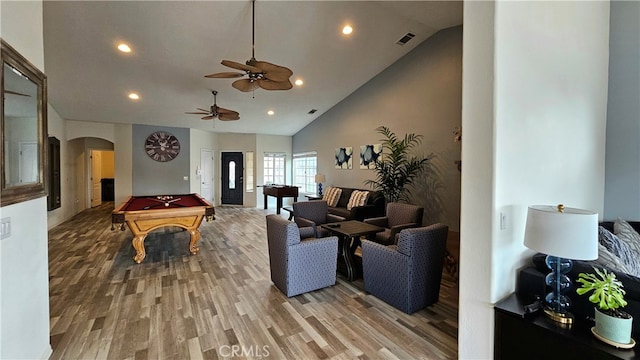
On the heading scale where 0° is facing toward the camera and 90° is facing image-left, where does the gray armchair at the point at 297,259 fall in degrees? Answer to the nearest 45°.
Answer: approximately 225°

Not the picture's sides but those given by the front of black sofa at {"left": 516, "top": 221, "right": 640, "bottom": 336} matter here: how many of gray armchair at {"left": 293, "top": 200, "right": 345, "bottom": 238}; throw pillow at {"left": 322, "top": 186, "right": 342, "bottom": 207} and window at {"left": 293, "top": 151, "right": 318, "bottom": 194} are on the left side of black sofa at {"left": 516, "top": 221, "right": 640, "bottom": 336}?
0

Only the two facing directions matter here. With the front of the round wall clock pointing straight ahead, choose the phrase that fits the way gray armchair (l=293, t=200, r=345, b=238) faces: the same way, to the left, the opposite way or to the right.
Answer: the same way

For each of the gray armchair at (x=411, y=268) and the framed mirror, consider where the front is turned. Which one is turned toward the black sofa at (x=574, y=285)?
the framed mirror

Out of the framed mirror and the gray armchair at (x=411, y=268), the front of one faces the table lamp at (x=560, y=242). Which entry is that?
the framed mirror

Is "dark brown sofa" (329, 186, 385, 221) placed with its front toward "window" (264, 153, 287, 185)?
no

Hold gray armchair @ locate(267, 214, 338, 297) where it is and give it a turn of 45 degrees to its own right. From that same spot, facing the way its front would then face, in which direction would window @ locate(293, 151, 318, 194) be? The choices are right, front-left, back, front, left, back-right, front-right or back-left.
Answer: left

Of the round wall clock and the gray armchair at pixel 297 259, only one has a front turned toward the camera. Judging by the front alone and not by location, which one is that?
the round wall clock

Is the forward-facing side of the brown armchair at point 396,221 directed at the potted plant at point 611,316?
no

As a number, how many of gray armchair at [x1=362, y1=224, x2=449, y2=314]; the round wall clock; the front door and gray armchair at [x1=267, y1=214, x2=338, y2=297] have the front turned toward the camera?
2

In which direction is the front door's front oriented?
toward the camera

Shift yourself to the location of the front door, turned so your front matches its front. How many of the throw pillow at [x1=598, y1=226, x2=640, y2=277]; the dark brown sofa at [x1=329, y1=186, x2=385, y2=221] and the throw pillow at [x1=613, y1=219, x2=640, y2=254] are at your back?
0

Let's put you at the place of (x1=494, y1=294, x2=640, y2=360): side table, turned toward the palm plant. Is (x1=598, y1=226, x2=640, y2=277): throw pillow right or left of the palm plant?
right

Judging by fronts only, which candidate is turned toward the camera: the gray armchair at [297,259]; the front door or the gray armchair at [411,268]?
the front door

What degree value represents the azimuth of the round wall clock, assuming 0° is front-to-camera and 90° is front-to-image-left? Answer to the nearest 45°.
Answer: approximately 0°

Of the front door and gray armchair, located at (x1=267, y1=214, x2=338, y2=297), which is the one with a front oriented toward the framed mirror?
the front door

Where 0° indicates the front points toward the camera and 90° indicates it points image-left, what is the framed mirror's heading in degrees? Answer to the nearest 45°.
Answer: approximately 315°

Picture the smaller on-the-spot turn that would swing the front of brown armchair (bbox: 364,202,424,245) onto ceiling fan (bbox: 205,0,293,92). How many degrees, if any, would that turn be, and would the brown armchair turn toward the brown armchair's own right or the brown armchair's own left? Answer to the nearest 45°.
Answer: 0° — it already faces it

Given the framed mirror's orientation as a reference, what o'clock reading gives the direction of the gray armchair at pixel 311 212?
The gray armchair is roughly at 10 o'clock from the framed mirror.

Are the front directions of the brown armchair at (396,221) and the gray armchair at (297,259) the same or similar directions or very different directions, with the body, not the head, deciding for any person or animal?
very different directions
